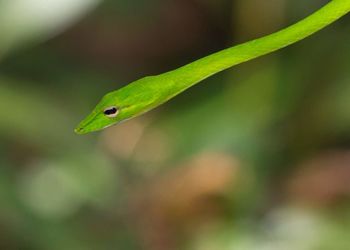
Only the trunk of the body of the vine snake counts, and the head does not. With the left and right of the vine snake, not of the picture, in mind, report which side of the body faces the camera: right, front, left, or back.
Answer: left
